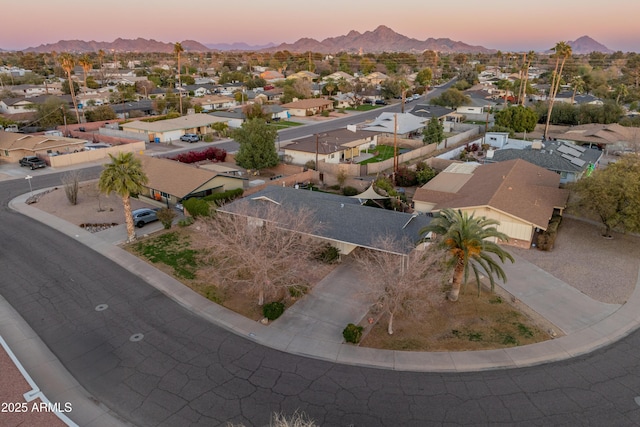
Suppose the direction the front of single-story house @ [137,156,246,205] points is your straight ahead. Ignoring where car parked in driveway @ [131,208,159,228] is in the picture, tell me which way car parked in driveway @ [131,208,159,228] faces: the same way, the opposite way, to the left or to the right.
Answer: the opposite way

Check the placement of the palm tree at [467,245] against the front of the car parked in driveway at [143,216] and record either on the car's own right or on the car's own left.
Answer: on the car's own right

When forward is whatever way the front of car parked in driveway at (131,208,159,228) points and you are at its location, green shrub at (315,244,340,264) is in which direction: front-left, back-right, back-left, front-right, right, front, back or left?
right

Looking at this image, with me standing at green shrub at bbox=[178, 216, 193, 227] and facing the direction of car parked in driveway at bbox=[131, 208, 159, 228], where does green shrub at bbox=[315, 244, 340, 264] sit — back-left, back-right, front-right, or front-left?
back-left

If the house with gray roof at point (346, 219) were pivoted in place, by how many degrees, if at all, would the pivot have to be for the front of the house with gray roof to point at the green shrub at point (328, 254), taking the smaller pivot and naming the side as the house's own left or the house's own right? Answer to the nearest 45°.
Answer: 0° — it already faces it

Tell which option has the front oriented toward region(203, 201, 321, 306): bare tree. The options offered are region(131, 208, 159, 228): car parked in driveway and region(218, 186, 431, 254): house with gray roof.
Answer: the house with gray roof

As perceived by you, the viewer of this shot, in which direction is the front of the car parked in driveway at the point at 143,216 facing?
facing away from the viewer and to the right of the viewer

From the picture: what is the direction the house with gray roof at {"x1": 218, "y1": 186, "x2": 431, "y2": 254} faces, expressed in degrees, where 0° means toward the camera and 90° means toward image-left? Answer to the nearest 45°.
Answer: approximately 45°

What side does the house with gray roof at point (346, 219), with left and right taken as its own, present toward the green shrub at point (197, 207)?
right

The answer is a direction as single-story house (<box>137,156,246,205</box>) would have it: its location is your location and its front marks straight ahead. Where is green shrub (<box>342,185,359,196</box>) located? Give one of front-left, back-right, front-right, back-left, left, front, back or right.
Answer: back-left

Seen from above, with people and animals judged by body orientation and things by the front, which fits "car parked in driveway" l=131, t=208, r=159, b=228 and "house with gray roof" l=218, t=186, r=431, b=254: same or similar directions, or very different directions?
very different directions

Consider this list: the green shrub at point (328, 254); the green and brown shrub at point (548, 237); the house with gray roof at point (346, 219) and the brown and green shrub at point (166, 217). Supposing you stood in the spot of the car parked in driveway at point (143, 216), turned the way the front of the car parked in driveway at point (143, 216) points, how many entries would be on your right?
4

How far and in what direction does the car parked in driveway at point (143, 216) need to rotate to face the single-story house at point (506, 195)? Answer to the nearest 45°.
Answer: approximately 45° to its right

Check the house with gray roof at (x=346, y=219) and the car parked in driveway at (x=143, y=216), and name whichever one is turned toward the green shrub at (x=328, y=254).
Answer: the house with gray roof

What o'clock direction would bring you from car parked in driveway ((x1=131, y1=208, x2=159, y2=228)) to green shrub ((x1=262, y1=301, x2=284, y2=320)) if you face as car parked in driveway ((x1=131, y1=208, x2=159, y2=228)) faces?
The green shrub is roughly at 4 o'clock from the car parked in driveway.

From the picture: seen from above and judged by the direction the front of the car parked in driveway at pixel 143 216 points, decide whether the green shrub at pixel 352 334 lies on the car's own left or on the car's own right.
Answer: on the car's own right

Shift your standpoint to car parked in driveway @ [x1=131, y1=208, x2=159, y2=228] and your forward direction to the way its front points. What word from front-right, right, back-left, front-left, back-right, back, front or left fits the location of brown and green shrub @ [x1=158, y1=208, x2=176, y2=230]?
right
